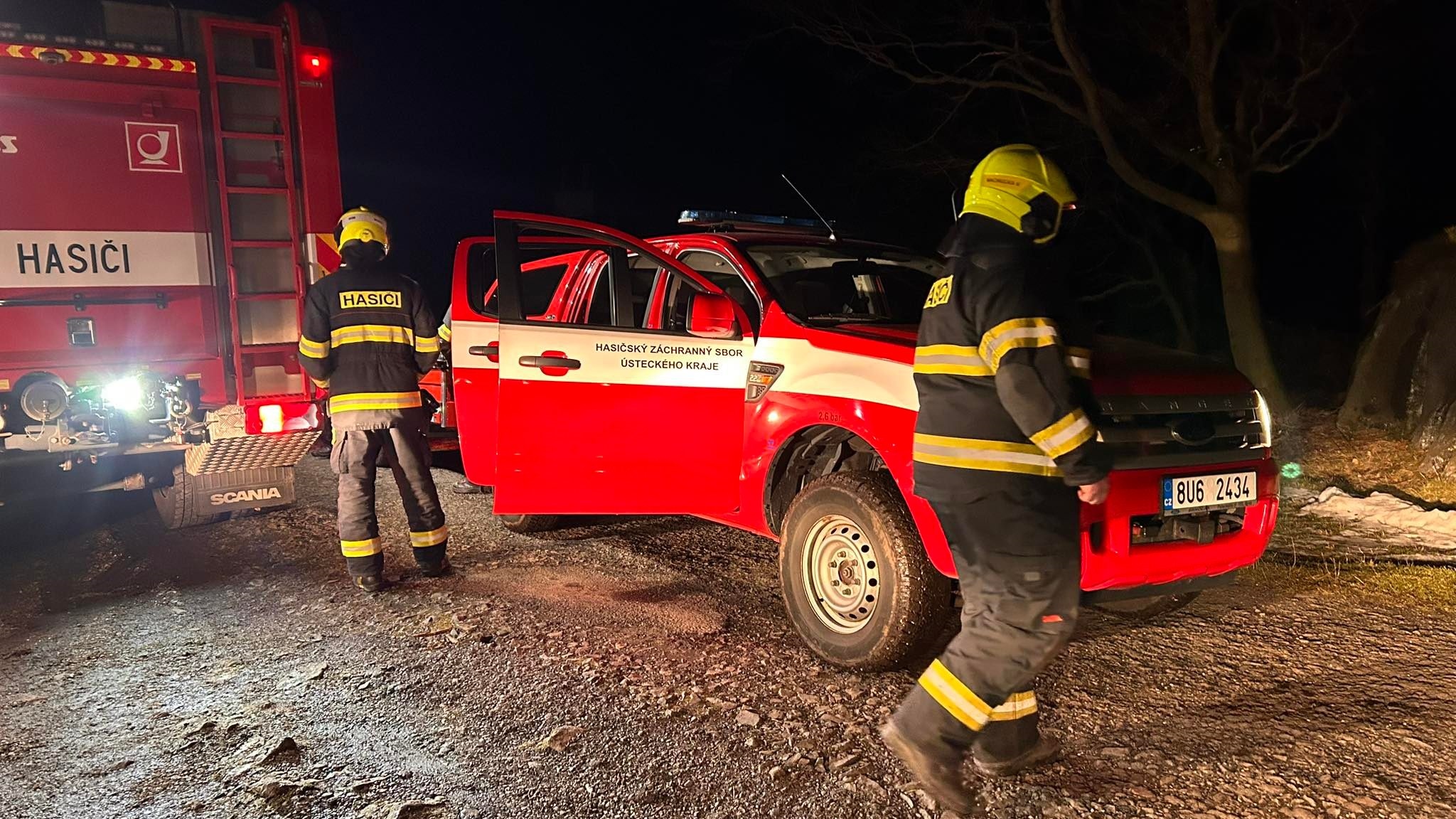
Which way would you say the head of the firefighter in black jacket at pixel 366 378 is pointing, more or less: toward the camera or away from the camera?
away from the camera

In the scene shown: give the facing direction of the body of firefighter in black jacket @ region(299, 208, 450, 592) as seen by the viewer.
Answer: away from the camera

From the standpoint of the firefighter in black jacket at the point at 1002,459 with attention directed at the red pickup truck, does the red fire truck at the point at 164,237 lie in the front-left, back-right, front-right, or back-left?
front-left

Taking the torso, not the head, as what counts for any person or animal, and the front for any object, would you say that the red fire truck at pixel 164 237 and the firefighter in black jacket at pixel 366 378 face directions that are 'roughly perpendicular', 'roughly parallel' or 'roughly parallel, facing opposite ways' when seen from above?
roughly parallel

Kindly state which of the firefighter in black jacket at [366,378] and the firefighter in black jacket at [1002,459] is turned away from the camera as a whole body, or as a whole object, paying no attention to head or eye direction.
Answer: the firefighter in black jacket at [366,378]

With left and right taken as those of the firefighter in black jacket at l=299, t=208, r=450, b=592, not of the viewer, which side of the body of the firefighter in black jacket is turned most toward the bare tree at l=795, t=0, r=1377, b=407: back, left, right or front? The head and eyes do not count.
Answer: right

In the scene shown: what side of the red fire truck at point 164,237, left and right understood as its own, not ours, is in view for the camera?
back

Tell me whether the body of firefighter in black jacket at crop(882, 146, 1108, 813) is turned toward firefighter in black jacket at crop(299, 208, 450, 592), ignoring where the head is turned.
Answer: no

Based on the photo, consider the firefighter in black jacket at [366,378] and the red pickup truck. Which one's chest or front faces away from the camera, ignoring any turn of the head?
the firefighter in black jacket

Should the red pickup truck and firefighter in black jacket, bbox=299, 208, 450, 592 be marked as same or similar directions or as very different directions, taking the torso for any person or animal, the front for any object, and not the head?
very different directions

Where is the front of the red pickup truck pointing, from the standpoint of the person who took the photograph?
facing the viewer and to the right of the viewer

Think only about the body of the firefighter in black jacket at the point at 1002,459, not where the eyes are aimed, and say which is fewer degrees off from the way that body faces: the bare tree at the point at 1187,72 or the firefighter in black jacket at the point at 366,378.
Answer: the bare tree

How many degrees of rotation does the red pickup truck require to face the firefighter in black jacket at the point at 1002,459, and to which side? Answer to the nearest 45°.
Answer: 0° — it already faces them

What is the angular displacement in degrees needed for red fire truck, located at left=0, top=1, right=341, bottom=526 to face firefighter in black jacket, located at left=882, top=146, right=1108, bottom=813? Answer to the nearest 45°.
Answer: approximately 135° to its right

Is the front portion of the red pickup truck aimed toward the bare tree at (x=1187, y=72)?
no

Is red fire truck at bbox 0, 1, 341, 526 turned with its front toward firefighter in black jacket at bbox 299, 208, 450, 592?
no

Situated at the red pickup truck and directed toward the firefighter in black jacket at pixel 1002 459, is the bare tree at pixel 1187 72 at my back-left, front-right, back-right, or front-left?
back-left
